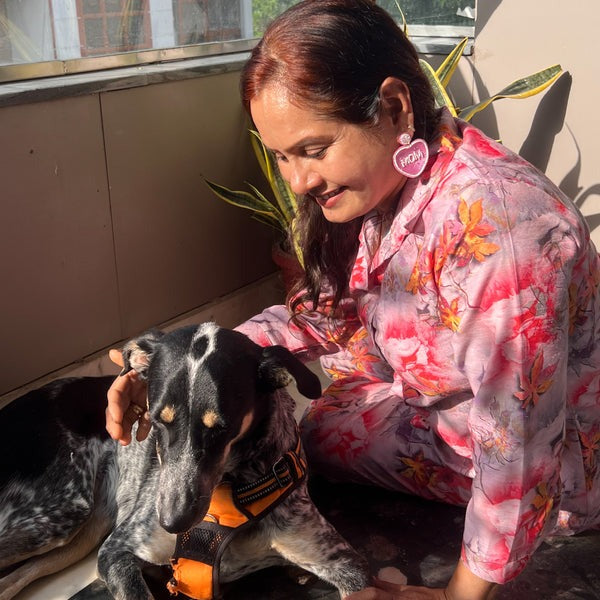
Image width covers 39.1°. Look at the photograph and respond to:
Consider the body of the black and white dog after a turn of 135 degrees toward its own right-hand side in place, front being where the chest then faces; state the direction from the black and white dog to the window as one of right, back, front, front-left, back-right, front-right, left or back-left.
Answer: right

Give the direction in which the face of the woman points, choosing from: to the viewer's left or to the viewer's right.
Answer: to the viewer's left

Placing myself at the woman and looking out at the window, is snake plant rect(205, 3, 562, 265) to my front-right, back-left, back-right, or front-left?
front-right

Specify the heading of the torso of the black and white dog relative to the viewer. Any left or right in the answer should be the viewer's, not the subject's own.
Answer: facing the viewer and to the right of the viewer

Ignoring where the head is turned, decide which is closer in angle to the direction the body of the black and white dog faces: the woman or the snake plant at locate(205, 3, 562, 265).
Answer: the woman

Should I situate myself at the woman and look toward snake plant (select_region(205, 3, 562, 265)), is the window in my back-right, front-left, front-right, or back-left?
front-left
